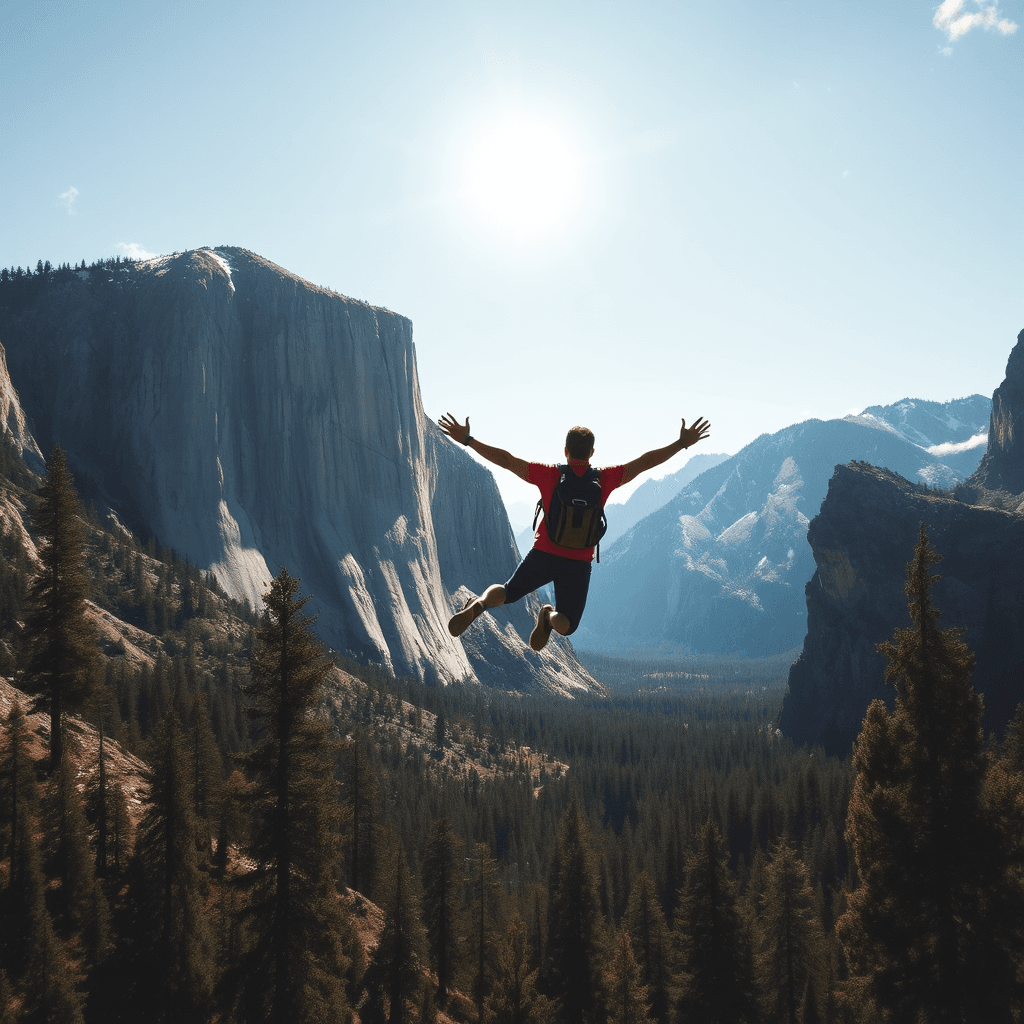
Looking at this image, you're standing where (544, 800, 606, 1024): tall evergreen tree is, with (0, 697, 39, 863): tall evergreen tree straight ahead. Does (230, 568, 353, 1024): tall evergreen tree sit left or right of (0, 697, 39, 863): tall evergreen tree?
left

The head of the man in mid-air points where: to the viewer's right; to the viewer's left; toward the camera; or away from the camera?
away from the camera

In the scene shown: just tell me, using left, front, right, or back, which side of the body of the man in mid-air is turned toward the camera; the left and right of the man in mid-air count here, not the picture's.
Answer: back
